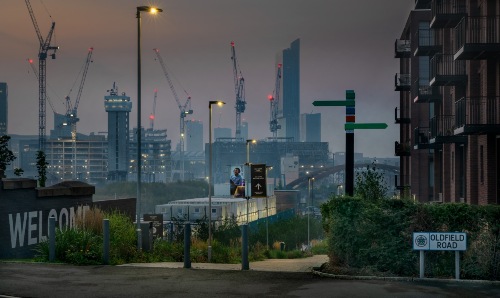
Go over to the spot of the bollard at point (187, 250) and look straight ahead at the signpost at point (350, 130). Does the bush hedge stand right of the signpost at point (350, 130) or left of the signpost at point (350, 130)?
right

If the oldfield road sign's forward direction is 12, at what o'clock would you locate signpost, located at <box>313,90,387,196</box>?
The signpost is roughly at 5 o'clock from the oldfield road sign.

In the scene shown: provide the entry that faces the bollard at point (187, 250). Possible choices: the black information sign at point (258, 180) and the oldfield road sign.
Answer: the black information sign

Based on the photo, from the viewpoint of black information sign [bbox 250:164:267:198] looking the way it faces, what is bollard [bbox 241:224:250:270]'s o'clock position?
The bollard is roughly at 12 o'clock from the black information sign.

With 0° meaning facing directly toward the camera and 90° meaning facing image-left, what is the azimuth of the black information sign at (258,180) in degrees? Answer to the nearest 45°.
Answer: approximately 0°

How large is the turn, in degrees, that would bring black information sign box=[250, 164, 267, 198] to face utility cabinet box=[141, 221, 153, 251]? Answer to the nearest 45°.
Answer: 0° — it already faces it

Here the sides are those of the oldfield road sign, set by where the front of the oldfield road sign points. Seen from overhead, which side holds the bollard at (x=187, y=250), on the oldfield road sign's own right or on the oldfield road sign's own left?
on the oldfield road sign's own right

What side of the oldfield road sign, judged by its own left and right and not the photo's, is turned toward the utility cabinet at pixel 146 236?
right

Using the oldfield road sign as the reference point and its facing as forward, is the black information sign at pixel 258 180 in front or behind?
behind
